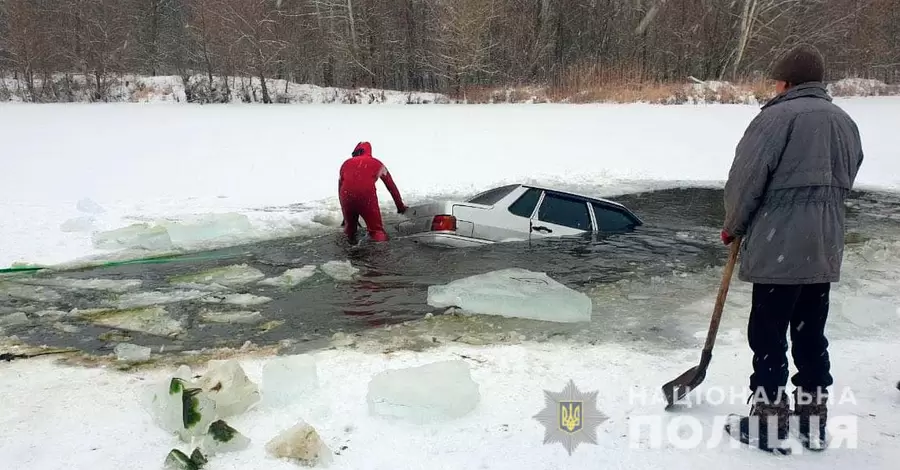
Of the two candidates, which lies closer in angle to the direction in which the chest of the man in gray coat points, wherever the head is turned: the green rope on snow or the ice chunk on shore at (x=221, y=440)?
the green rope on snow

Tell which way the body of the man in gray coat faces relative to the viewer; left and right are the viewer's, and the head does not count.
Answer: facing away from the viewer and to the left of the viewer

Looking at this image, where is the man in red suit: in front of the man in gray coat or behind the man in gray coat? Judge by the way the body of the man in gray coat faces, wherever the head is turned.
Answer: in front

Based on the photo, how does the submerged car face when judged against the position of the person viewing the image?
facing away from the viewer and to the right of the viewer

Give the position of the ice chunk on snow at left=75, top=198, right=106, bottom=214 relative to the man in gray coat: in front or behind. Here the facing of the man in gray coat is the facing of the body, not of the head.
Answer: in front

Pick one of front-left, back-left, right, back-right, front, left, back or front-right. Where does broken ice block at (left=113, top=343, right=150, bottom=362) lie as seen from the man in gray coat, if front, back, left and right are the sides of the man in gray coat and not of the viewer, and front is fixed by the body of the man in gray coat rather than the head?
front-left

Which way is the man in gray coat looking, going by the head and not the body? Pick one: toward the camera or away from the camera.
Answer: away from the camera

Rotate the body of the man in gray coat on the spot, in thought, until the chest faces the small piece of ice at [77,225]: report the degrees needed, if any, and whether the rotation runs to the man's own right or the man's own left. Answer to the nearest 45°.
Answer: approximately 45° to the man's own left

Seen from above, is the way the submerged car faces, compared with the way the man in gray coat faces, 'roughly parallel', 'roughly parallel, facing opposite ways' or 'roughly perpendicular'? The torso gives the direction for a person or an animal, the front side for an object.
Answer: roughly perpendicular

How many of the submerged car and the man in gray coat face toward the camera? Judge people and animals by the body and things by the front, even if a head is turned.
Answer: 0

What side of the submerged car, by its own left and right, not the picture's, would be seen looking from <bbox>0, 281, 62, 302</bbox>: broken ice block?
back

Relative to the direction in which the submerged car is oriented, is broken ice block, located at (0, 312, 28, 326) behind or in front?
behind

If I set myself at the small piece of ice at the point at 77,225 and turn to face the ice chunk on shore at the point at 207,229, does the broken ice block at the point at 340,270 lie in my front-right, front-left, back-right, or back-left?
front-right

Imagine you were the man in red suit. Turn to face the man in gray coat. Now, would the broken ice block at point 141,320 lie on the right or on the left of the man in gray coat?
right

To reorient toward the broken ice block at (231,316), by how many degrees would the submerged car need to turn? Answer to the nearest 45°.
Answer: approximately 180°

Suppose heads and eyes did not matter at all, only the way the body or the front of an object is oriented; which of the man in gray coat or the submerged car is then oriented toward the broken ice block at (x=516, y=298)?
the man in gray coat

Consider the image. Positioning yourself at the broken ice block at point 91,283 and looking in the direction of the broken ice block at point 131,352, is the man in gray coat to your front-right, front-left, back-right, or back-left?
front-left
